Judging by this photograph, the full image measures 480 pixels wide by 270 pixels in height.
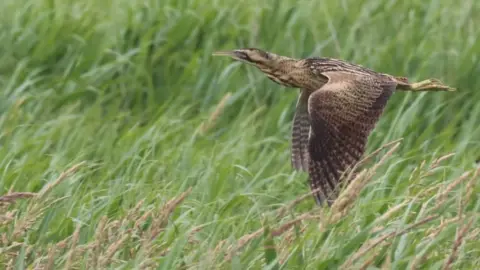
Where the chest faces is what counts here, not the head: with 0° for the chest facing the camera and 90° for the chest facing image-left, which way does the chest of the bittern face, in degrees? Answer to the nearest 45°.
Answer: approximately 90°
